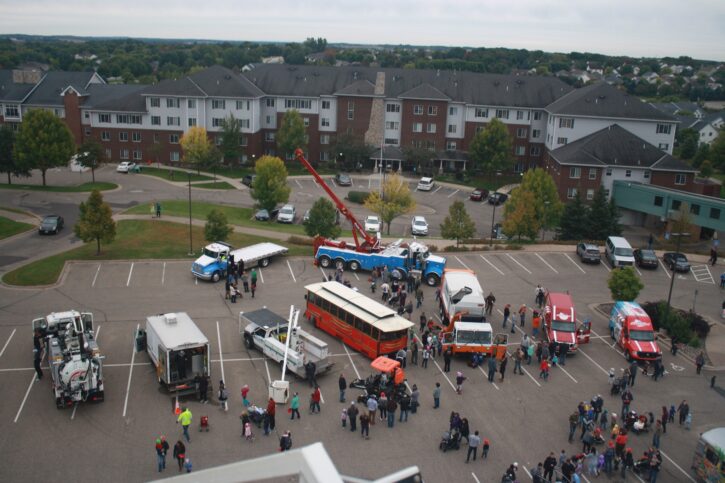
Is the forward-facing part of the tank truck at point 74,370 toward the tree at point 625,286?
no

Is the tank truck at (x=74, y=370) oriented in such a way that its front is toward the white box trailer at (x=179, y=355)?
no

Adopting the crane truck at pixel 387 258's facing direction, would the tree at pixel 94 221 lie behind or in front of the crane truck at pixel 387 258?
behind

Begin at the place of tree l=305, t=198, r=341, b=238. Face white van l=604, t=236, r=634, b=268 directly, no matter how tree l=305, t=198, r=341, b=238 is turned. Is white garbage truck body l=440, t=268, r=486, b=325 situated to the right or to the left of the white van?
right

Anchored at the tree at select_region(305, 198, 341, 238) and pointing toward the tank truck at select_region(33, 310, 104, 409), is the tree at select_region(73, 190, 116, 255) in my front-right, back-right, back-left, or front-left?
front-right

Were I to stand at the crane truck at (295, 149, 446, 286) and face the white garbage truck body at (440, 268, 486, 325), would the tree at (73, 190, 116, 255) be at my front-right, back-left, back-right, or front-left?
back-right

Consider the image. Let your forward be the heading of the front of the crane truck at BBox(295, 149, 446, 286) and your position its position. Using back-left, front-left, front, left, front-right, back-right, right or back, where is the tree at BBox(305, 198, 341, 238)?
back

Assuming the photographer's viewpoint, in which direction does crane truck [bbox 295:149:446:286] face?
facing the viewer and to the right of the viewer
